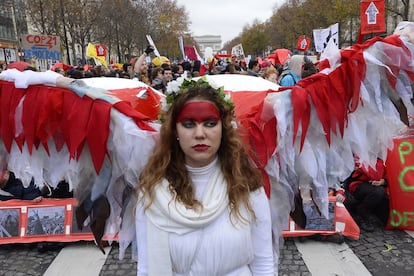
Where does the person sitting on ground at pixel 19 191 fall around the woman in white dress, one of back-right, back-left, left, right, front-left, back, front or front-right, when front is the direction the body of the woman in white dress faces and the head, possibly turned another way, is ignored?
back-right

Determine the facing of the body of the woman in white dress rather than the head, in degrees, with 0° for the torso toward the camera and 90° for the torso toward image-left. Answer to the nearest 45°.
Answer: approximately 0°

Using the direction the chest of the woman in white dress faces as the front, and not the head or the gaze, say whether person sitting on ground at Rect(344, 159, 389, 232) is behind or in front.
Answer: behind

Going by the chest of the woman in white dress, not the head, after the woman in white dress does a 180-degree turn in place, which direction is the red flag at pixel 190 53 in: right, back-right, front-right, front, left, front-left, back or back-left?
front
